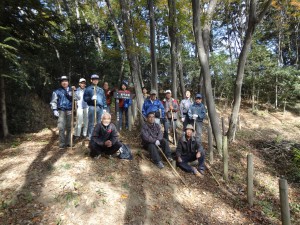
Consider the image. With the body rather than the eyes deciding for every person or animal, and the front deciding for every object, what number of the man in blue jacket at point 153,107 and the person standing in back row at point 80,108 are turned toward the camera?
2

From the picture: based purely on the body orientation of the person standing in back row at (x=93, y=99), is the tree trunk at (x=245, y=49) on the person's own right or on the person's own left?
on the person's own left

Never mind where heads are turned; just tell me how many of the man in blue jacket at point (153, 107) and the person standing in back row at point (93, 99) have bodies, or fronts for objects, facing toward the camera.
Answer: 2

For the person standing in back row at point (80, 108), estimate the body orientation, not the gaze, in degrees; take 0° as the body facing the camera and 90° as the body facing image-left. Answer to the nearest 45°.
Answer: approximately 0°

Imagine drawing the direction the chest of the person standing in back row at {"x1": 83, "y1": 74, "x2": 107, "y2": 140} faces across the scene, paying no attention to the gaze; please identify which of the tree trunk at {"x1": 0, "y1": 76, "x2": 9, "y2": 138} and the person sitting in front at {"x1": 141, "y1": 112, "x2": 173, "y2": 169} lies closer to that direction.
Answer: the person sitting in front
